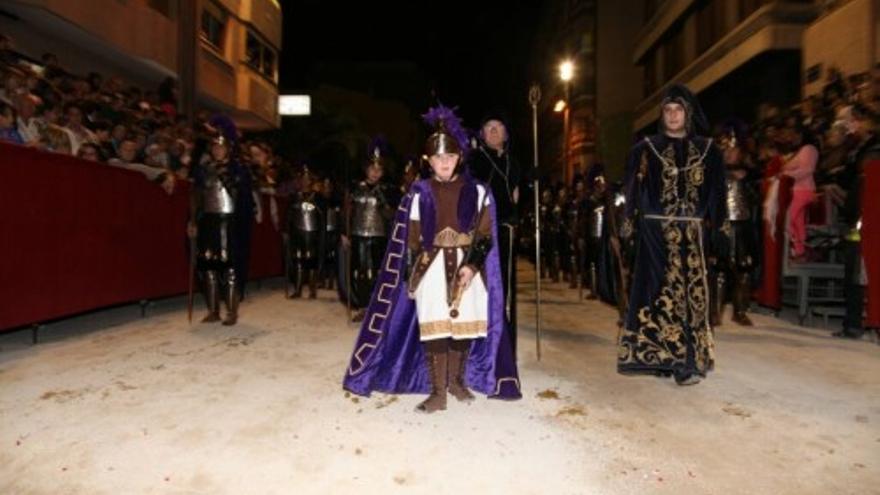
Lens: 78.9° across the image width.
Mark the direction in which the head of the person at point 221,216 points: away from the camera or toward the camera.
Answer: toward the camera

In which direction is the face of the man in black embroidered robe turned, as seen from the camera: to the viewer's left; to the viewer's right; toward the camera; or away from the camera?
toward the camera

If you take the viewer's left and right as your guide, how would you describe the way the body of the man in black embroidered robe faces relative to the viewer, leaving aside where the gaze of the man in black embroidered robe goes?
facing the viewer

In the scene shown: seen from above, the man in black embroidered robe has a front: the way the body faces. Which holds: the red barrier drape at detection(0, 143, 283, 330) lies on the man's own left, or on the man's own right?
on the man's own right

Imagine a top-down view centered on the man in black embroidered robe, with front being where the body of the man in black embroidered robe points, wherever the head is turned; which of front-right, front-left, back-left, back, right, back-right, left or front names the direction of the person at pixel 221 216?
right
